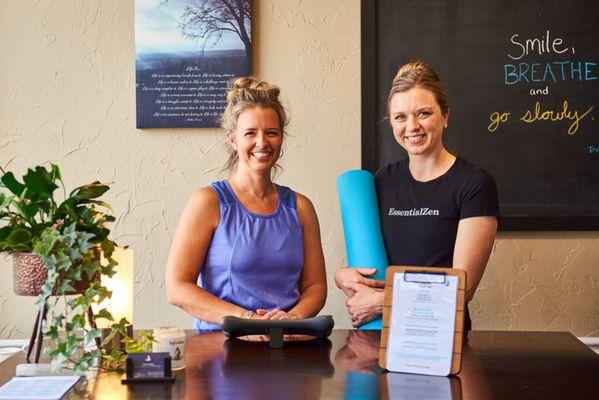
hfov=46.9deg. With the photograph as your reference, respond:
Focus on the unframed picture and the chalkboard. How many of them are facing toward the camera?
2

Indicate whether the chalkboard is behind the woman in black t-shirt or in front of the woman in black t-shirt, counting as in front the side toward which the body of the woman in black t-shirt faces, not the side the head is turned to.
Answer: behind

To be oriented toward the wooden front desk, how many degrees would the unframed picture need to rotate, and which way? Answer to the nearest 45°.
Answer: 0° — it already faces it

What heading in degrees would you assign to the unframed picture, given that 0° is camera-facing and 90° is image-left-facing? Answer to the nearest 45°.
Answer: approximately 0°

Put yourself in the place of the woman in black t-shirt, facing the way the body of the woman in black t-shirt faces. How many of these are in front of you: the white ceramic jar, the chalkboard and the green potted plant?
2

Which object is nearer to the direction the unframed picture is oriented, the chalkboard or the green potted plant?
the green potted plant

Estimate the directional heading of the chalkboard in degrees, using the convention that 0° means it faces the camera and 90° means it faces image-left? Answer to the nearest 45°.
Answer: approximately 0°

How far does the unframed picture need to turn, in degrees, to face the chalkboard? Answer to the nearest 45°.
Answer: approximately 90° to its left
